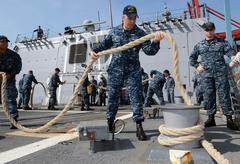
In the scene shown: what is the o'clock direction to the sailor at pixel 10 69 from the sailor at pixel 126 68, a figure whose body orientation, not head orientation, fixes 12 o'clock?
the sailor at pixel 10 69 is roughly at 4 o'clock from the sailor at pixel 126 68.

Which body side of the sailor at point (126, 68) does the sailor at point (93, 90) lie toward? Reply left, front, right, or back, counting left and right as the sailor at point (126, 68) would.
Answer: back

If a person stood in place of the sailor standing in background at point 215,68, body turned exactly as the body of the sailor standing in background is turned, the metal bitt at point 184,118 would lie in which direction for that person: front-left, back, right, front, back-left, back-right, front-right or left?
front

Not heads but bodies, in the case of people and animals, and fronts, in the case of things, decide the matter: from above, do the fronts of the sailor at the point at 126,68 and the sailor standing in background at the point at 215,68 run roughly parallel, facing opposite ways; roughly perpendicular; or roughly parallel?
roughly parallel

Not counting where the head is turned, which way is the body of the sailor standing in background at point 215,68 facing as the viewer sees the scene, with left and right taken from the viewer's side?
facing the viewer

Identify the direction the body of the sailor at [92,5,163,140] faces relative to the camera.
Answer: toward the camera

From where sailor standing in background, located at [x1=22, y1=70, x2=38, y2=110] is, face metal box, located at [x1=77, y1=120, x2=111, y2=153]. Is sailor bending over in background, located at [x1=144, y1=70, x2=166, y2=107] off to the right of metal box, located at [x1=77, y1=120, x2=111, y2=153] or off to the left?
left

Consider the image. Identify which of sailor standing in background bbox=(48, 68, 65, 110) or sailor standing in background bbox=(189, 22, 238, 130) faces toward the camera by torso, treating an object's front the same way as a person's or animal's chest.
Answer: sailor standing in background bbox=(189, 22, 238, 130)
